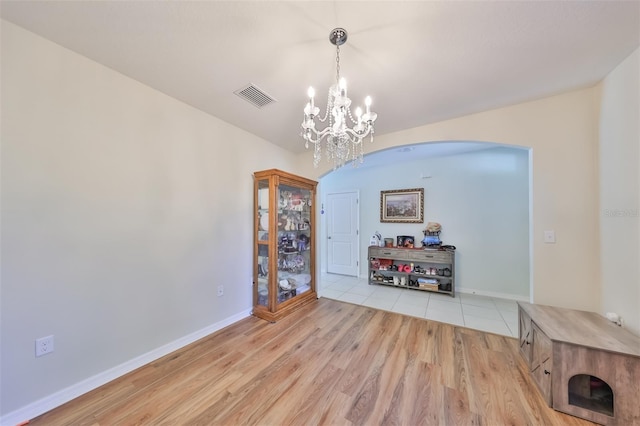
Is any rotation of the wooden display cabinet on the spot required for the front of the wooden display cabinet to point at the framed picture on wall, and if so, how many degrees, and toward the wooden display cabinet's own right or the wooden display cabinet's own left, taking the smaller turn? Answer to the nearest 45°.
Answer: approximately 90° to the wooden display cabinet's own left

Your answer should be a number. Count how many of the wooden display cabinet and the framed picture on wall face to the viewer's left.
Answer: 0

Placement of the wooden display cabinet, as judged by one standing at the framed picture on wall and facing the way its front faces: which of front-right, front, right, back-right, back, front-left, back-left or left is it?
front-right

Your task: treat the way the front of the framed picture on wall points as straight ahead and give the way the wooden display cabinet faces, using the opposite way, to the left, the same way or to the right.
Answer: to the left

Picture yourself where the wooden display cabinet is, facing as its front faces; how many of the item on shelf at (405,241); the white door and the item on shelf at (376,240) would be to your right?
0

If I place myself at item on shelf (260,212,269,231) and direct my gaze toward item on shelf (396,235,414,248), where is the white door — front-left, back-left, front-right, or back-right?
front-left

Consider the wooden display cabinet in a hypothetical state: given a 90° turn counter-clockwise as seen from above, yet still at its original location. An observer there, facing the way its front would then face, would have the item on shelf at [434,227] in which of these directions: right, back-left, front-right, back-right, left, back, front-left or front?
front-right

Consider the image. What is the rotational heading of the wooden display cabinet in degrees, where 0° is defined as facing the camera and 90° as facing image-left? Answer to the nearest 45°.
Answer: approximately 315°

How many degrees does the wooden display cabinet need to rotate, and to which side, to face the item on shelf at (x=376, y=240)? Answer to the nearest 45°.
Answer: approximately 90° to its left

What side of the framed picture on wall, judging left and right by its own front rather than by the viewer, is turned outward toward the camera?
front

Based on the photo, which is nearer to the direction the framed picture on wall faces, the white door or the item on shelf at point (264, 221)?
the item on shelf

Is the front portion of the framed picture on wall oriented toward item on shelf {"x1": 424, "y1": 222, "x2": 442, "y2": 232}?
no

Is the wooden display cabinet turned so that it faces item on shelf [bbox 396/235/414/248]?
no

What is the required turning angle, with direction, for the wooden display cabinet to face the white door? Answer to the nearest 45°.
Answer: approximately 90° to its left
